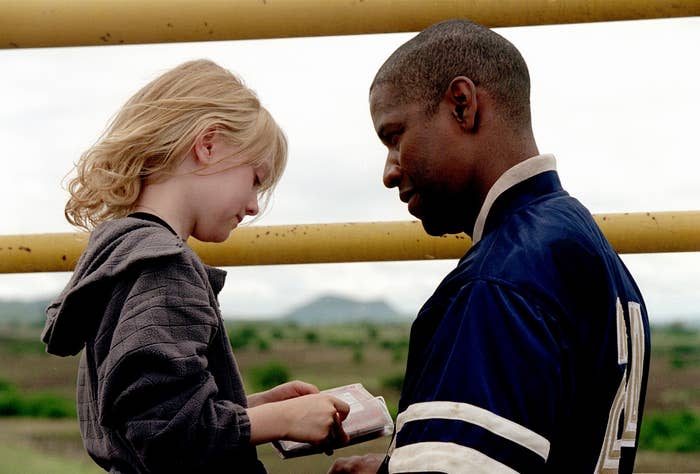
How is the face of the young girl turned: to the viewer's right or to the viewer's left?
to the viewer's right

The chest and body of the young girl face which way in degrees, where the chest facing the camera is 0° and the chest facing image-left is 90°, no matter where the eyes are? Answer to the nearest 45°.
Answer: approximately 270°
